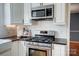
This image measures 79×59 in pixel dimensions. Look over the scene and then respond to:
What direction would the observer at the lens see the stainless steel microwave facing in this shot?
facing the viewer and to the left of the viewer

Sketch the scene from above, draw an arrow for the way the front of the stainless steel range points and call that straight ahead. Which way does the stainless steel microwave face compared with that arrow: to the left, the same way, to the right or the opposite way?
the same way

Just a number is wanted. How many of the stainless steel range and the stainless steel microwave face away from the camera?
0
